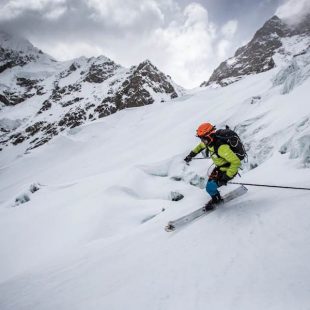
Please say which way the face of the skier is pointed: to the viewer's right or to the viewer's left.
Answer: to the viewer's left

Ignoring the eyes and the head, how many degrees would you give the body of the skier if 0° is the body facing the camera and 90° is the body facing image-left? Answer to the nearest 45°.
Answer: approximately 45°
